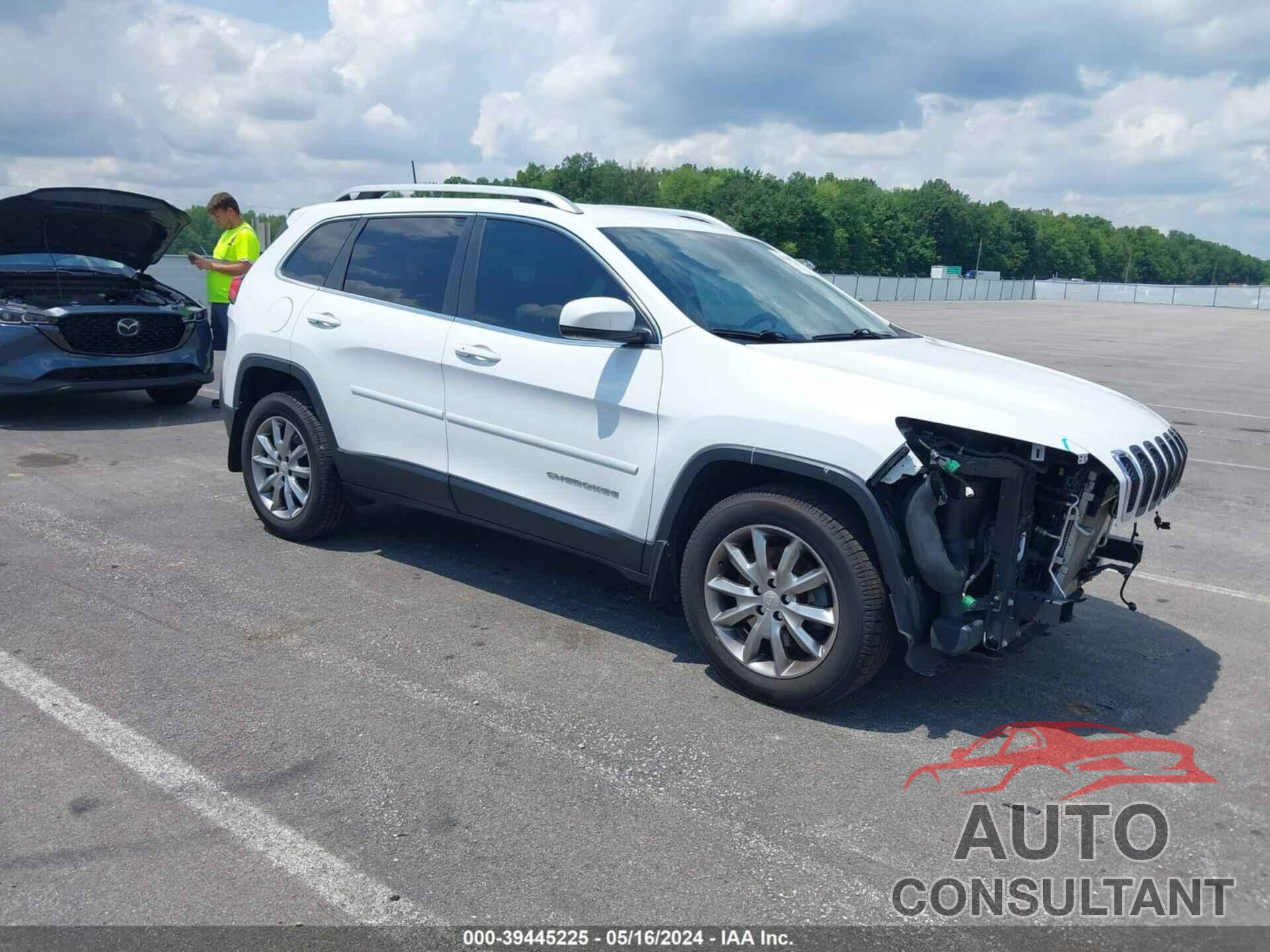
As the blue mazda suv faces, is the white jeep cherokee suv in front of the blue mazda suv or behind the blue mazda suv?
in front

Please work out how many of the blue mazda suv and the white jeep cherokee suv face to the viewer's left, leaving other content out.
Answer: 0

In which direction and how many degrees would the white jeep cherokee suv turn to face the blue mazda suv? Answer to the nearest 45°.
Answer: approximately 180°

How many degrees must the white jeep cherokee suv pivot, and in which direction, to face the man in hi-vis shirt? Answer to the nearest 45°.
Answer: approximately 180°

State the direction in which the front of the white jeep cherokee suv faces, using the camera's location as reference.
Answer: facing the viewer and to the right of the viewer
